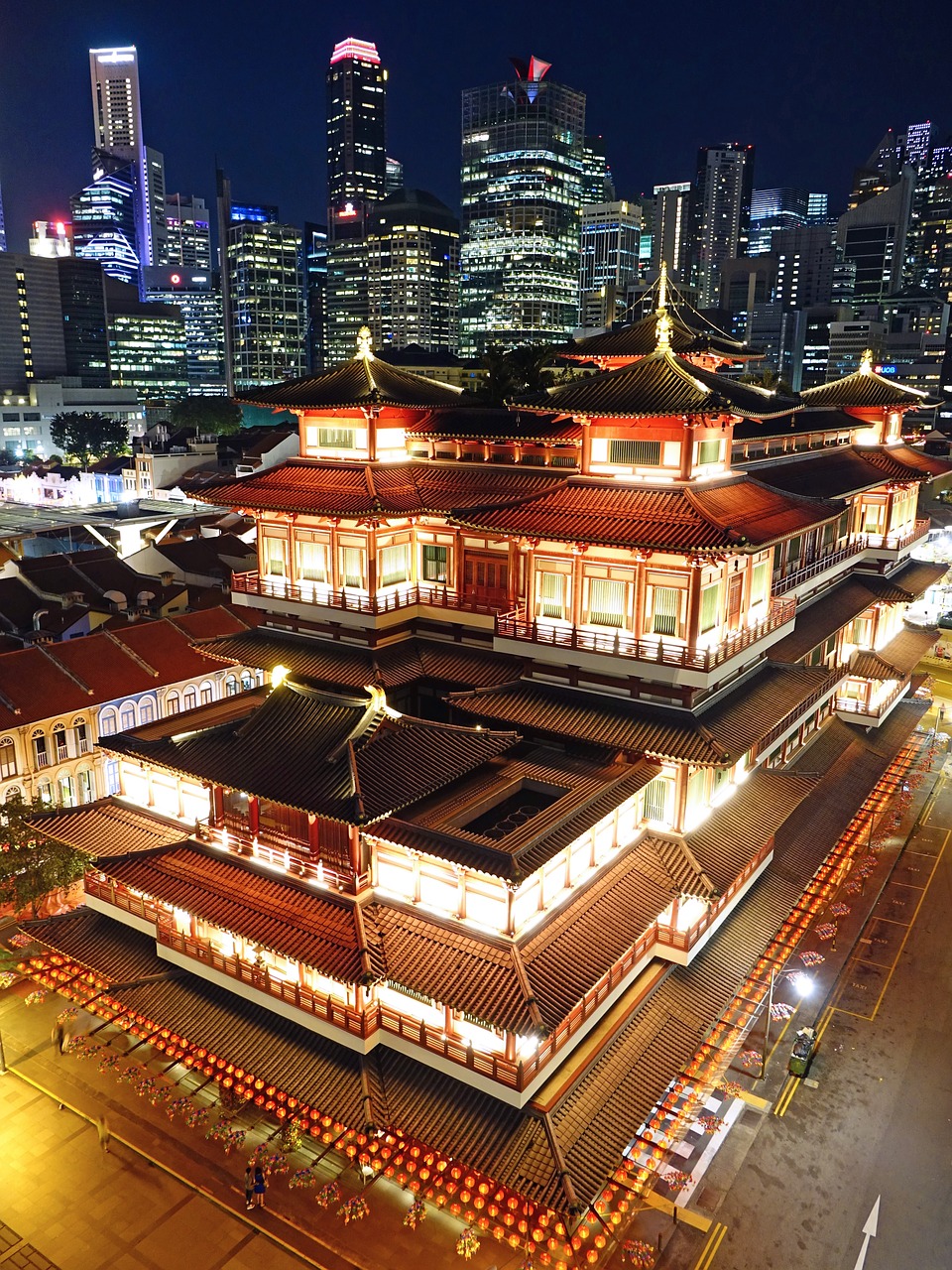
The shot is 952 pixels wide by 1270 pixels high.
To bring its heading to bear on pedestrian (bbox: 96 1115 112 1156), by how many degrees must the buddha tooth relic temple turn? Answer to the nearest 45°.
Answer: approximately 45° to its right

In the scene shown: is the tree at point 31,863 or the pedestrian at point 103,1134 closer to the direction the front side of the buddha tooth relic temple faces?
the pedestrian
